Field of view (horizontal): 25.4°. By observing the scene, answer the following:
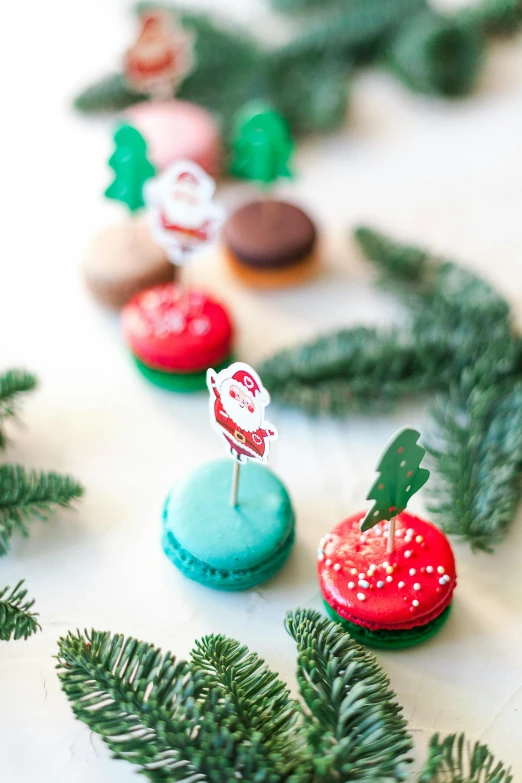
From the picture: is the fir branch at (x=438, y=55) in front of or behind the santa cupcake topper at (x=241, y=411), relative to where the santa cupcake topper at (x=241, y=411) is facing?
behind

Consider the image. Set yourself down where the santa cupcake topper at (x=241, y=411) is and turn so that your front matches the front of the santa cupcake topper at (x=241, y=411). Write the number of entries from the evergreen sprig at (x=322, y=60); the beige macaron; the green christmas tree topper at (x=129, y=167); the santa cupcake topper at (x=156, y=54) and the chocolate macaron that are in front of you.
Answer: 0

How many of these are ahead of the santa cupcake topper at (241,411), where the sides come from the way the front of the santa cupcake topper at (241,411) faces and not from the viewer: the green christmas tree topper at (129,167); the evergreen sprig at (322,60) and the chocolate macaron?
0

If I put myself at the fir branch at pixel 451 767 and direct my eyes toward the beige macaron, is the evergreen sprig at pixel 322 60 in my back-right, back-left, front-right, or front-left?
front-right

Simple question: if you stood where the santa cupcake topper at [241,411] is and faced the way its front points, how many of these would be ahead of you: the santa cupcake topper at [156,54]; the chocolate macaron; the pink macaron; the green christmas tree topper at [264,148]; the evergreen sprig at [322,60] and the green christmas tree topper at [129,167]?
0

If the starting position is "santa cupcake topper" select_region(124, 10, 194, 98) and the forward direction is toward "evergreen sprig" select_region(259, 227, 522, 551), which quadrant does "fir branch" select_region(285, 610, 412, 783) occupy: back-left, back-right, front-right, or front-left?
front-right

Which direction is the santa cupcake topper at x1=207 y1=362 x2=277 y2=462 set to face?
toward the camera

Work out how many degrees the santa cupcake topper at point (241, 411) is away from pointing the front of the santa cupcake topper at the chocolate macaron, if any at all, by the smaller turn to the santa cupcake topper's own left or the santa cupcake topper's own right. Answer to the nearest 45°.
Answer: approximately 180°

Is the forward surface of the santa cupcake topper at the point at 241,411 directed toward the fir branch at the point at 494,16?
no

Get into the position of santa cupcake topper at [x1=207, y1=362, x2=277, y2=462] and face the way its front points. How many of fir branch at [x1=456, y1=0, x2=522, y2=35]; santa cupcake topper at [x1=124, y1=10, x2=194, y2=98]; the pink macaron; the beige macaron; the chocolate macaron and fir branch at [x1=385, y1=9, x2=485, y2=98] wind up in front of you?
0

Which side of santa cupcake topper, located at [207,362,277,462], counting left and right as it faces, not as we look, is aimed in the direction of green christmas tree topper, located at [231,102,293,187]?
back

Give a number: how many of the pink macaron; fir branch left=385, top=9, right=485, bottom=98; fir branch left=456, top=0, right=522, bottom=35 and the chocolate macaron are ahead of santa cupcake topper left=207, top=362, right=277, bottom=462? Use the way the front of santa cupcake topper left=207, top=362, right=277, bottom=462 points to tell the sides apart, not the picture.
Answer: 0
